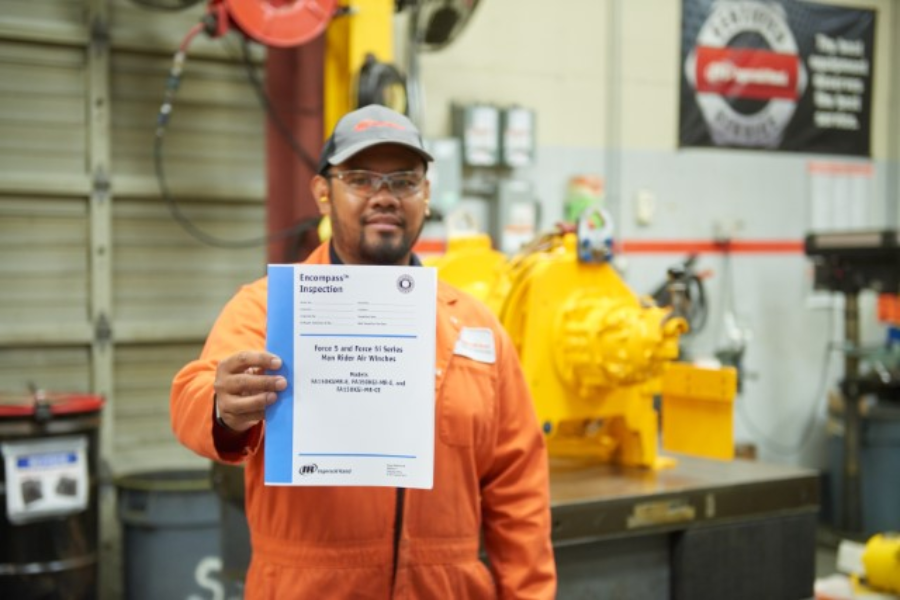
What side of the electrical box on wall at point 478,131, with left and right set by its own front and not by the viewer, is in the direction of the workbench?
front

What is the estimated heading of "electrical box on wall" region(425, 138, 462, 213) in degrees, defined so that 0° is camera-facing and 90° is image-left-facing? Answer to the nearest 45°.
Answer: approximately 0°

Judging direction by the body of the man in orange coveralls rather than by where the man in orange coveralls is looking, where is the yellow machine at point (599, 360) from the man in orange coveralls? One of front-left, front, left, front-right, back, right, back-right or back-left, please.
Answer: back-left

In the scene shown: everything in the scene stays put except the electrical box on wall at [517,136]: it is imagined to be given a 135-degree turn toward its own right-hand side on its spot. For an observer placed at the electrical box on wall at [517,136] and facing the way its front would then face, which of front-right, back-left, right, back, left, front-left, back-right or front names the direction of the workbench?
back-left

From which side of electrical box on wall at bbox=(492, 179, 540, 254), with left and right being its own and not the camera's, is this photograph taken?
front

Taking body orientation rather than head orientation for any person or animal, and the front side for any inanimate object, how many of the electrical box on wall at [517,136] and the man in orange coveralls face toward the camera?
2

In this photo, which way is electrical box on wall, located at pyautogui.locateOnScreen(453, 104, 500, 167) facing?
toward the camera

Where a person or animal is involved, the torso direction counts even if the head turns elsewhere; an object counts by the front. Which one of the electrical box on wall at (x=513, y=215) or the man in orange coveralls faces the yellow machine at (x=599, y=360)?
the electrical box on wall

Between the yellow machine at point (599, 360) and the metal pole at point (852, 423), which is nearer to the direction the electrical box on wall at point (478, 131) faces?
the yellow machine

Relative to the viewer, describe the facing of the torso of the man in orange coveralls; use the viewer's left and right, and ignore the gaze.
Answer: facing the viewer

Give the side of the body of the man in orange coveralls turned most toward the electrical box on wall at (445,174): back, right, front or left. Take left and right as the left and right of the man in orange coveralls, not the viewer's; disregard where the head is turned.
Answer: back

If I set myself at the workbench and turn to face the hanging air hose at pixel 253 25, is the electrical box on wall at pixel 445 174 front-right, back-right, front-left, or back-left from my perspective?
front-right

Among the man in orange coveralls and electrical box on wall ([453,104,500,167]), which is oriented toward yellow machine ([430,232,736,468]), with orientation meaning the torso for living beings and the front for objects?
the electrical box on wall

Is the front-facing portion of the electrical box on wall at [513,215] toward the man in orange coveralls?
yes

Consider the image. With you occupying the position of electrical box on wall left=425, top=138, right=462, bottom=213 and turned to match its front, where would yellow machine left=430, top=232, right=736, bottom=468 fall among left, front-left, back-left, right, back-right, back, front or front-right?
front

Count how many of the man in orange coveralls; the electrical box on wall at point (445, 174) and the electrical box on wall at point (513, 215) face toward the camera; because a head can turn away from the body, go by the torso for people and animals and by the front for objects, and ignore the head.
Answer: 3
